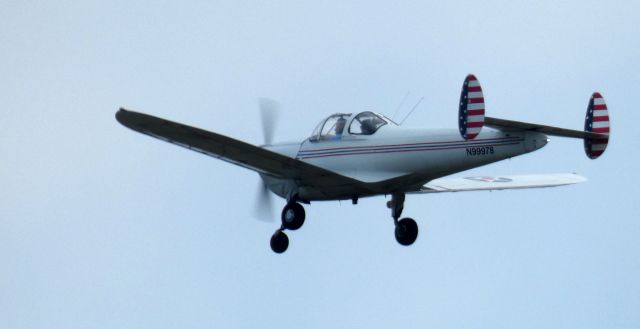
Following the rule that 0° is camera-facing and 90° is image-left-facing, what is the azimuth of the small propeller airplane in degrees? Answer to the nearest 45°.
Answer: approximately 135°
